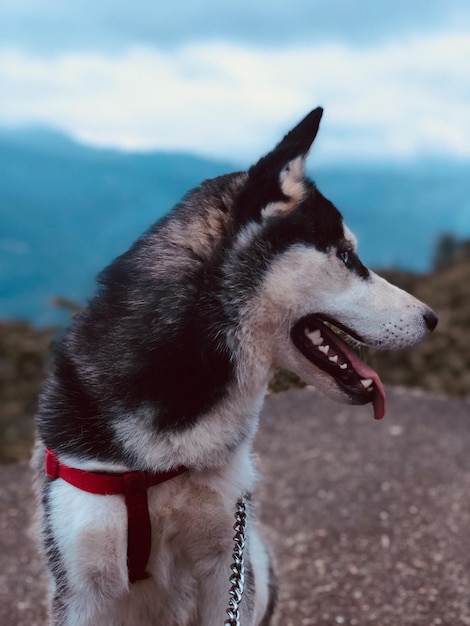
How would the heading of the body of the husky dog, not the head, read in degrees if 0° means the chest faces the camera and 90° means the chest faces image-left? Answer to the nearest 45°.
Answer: approximately 0°
